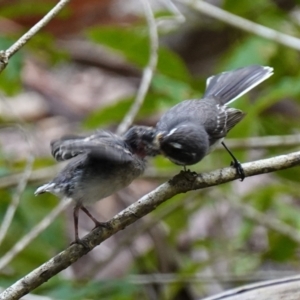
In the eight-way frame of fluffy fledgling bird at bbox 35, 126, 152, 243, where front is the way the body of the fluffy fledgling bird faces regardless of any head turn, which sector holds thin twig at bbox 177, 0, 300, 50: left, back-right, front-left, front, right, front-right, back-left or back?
front-left

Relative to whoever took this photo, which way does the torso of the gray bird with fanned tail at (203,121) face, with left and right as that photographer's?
facing the viewer and to the left of the viewer

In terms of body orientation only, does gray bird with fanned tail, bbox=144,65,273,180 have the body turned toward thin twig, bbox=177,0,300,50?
no

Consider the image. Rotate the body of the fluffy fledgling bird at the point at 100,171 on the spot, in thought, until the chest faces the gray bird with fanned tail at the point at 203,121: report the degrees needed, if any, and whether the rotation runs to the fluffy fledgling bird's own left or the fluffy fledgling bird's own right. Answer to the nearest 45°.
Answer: approximately 45° to the fluffy fledgling bird's own left

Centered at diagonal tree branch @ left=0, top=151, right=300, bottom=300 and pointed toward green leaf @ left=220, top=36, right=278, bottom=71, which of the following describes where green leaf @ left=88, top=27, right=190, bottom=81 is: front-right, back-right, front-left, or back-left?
front-left

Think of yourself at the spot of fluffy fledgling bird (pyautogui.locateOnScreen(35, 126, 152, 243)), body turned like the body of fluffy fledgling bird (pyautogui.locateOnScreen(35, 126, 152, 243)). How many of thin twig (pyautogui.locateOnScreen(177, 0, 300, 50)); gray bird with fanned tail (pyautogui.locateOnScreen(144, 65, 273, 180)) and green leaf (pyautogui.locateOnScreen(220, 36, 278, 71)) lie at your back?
0

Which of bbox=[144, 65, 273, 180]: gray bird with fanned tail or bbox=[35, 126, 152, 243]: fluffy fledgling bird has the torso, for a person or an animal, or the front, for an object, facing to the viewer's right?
bbox=[35, 126, 152, 243]: fluffy fledgling bird

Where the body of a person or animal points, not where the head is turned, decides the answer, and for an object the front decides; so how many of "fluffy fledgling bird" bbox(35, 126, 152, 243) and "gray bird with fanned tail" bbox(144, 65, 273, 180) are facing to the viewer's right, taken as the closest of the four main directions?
1

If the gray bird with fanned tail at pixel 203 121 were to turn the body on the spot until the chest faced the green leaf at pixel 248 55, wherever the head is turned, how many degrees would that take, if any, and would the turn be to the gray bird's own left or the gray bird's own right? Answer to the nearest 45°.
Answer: approximately 135° to the gray bird's own right

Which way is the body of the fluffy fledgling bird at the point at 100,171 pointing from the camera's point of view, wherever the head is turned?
to the viewer's right
